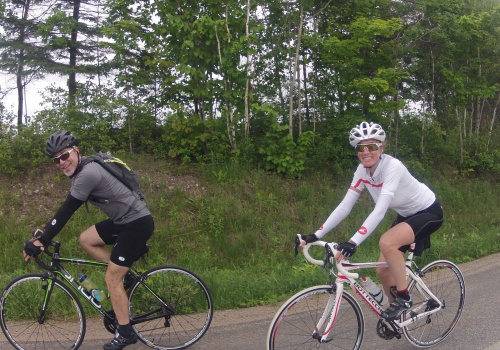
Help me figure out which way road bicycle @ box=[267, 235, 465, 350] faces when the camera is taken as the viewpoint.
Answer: facing the viewer and to the left of the viewer

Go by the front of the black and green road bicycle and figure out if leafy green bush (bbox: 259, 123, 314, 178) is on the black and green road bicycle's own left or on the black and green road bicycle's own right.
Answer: on the black and green road bicycle's own right

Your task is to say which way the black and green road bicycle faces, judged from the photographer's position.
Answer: facing to the left of the viewer

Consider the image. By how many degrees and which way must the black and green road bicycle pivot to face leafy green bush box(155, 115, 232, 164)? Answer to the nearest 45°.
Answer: approximately 90° to its right

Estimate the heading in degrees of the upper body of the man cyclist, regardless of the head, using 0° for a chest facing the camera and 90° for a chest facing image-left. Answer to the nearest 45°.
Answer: approximately 90°

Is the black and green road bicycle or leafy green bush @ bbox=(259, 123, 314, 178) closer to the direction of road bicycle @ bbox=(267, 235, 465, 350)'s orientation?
the black and green road bicycle

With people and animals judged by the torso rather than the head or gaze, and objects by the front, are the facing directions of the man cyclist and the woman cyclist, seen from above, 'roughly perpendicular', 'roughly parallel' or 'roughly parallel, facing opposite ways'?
roughly parallel

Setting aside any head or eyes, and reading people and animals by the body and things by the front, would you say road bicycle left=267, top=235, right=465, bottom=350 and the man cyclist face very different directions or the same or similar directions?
same or similar directions

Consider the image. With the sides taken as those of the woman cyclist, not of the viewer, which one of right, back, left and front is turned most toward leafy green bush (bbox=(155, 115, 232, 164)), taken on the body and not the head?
right

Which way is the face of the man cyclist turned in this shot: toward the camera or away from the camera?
toward the camera

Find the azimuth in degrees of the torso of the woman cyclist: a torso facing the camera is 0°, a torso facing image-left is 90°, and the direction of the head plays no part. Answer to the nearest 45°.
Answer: approximately 45°

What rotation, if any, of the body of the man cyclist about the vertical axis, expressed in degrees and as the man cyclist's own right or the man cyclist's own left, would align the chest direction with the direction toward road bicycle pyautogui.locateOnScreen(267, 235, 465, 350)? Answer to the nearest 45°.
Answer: approximately 135° to the man cyclist's own left

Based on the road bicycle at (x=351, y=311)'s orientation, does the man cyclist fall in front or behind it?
in front

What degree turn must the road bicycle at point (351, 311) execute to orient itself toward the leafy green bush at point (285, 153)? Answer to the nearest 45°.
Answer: approximately 135° to its right

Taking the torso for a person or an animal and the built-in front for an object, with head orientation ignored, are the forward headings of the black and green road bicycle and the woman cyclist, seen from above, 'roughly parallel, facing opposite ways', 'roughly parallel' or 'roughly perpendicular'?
roughly parallel

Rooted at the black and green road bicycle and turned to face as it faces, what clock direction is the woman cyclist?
The woman cyclist is roughly at 7 o'clock from the black and green road bicycle.
